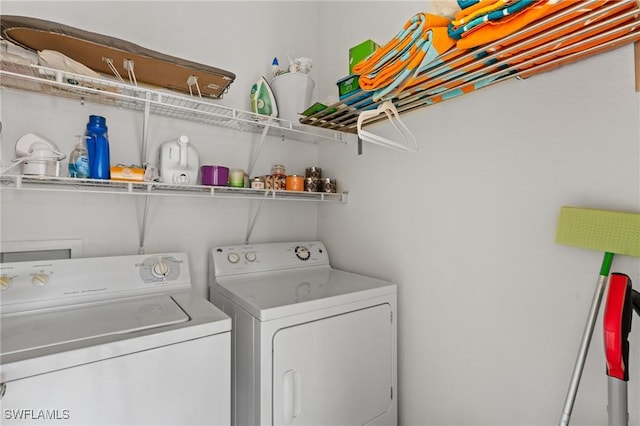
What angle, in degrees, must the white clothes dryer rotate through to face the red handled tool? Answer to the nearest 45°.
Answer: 0° — it already faces it

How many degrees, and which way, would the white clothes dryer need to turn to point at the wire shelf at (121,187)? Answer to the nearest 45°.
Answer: approximately 135° to its right

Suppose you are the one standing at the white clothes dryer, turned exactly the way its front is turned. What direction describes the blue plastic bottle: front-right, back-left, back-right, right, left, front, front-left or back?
back-right

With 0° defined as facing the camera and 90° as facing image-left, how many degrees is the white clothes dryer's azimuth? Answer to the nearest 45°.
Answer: approximately 315°

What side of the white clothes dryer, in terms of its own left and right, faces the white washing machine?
right
